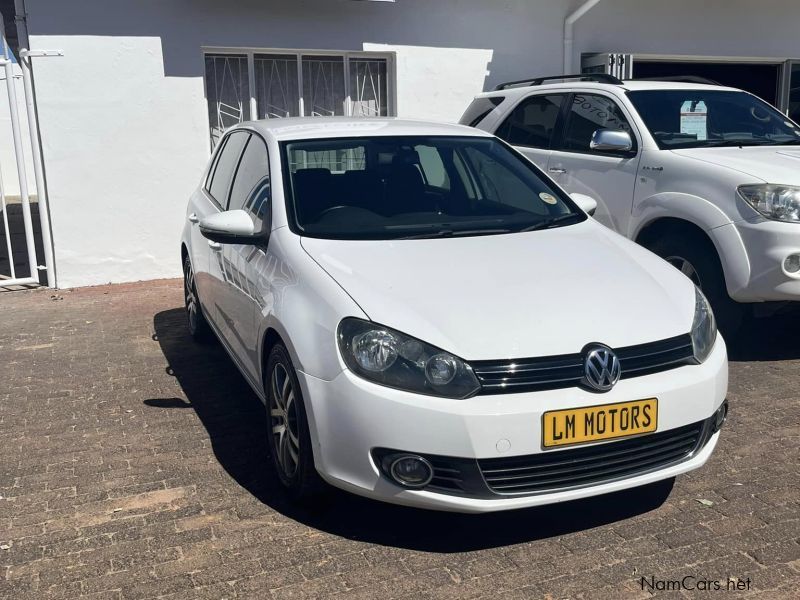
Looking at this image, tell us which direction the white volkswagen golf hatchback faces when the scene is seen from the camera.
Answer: facing the viewer and to the right of the viewer

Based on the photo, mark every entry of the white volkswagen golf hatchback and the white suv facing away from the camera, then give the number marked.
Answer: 0

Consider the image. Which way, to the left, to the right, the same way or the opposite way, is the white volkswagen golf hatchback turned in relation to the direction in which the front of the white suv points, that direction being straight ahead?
the same way

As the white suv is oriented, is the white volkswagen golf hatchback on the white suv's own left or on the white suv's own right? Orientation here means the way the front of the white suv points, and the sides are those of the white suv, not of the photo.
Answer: on the white suv's own right

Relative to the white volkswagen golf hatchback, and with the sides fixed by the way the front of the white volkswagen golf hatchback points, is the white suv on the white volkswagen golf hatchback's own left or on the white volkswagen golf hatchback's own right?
on the white volkswagen golf hatchback's own left

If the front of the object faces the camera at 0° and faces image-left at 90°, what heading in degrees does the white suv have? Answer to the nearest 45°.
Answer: approximately 315°
